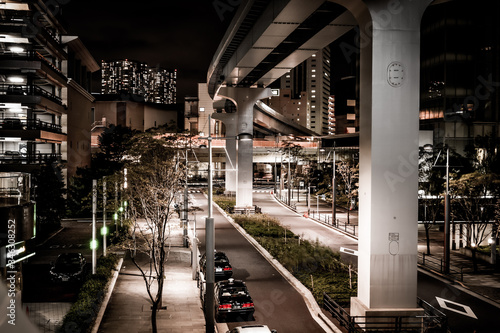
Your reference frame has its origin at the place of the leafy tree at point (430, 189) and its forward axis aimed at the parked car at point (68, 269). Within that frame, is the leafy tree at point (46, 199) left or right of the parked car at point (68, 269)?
right

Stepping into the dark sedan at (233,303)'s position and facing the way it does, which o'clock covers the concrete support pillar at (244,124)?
The concrete support pillar is roughly at 12 o'clock from the dark sedan.

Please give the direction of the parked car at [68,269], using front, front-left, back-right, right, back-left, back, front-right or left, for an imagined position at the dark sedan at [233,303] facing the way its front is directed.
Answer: front-left

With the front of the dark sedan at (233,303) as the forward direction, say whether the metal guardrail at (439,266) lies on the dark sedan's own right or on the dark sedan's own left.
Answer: on the dark sedan's own right

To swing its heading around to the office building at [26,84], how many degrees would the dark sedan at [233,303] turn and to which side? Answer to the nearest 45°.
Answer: approximately 45° to its left

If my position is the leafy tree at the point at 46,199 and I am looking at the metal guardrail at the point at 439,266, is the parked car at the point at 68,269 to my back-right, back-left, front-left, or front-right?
front-right

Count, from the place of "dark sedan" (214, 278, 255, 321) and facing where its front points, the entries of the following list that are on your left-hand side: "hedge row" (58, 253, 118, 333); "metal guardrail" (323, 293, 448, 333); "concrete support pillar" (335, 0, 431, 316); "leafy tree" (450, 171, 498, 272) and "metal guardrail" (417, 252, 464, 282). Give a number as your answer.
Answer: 1

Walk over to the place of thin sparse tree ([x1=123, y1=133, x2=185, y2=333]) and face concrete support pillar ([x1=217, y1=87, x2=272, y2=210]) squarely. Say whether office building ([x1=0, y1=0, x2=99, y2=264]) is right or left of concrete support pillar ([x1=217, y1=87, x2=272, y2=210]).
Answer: left

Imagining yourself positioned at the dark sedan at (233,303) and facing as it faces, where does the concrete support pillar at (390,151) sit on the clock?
The concrete support pillar is roughly at 4 o'clock from the dark sedan.

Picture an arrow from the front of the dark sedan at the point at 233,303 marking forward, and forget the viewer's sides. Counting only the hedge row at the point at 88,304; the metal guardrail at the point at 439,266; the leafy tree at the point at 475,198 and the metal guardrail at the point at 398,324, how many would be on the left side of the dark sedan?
1

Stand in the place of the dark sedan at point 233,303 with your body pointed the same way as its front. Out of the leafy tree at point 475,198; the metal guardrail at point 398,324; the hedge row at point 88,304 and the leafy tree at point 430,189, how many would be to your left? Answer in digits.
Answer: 1

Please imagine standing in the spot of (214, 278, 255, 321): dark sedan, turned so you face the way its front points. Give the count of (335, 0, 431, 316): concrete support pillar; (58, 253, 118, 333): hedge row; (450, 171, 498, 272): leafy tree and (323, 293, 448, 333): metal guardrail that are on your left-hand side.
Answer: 1

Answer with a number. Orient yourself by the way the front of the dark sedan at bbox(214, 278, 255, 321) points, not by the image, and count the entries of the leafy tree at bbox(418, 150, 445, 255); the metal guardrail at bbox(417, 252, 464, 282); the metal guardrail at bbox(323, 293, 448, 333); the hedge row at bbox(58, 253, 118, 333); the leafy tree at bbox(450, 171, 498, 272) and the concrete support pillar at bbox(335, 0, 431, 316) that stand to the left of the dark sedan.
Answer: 1

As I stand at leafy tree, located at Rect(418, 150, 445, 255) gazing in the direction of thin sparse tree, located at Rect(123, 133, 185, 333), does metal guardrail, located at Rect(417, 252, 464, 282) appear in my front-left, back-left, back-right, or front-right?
front-left

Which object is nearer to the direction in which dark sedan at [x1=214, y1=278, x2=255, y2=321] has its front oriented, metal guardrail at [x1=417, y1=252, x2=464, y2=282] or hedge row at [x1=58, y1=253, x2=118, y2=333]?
the metal guardrail

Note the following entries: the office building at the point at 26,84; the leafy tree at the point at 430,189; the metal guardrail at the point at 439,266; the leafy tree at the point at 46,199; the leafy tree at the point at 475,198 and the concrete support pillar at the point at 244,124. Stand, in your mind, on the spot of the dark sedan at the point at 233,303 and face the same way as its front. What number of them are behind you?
0

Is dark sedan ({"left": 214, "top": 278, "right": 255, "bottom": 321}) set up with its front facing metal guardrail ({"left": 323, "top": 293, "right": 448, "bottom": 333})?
no

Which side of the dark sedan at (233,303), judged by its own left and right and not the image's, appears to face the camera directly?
back

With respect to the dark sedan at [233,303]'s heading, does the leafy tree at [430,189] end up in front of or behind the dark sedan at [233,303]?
in front

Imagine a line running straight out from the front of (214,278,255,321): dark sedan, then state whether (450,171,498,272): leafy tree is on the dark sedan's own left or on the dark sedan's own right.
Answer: on the dark sedan's own right
